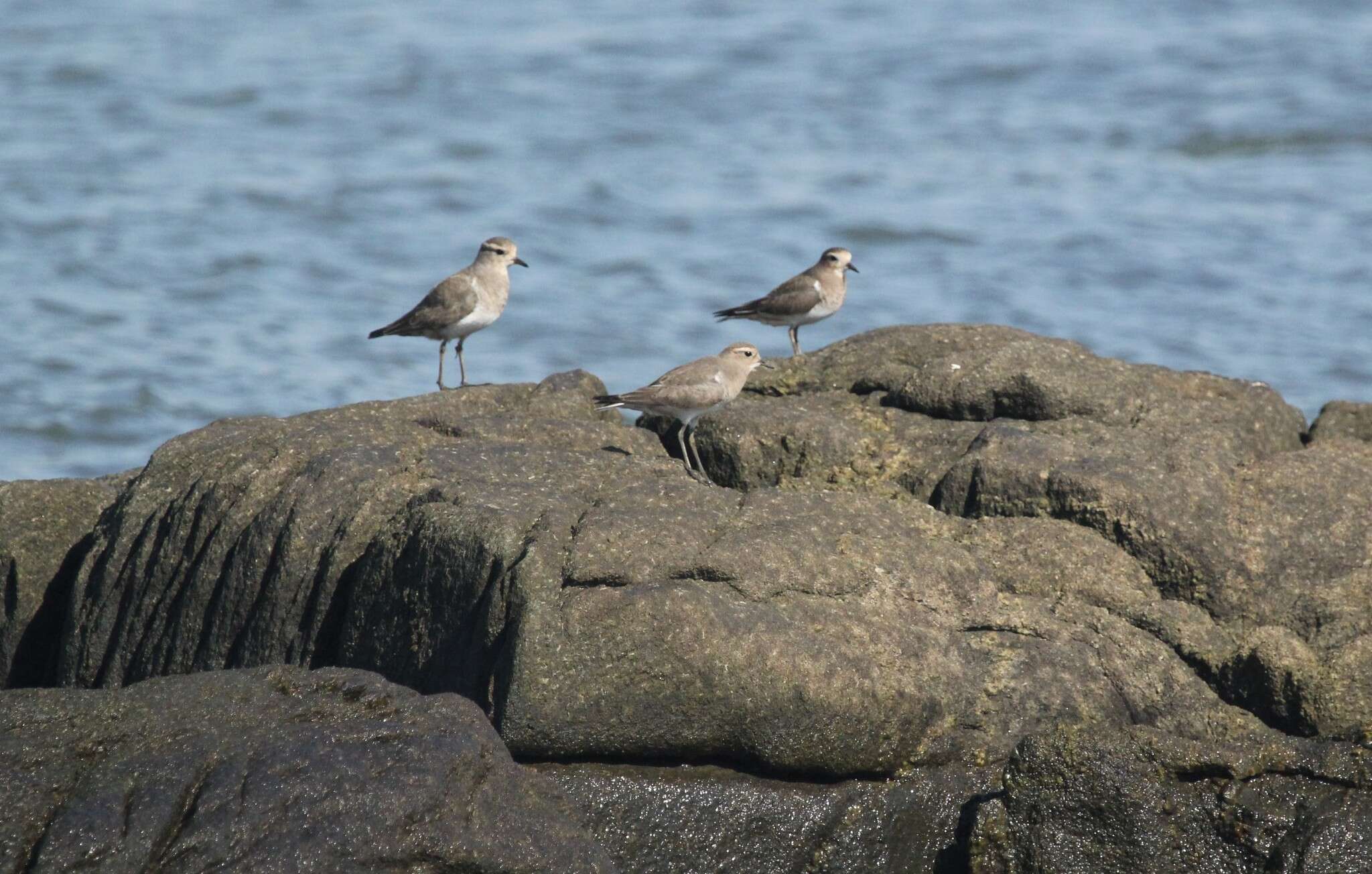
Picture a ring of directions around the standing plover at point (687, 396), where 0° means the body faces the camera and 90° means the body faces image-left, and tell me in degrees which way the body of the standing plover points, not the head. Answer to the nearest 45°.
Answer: approximately 270°

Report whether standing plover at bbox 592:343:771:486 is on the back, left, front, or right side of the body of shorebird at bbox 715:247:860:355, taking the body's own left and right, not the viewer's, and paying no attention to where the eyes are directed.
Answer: right

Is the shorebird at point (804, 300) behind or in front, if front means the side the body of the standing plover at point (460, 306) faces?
in front

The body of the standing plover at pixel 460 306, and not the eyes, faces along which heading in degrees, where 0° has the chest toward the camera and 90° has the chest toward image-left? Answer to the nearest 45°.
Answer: approximately 270°

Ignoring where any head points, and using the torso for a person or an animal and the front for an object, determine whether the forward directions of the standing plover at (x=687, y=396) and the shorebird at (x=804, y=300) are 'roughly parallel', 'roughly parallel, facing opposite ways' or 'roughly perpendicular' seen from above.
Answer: roughly parallel

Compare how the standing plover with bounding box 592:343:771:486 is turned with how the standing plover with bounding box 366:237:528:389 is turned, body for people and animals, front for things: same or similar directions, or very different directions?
same or similar directions

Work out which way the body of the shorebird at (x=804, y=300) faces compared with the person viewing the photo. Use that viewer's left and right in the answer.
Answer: facing to the right of the viewer

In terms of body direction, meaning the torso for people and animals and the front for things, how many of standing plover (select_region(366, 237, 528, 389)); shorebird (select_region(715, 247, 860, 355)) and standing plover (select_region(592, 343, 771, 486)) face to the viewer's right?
3

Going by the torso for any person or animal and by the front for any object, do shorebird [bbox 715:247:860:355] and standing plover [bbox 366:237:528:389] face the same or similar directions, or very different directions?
same or similar directions

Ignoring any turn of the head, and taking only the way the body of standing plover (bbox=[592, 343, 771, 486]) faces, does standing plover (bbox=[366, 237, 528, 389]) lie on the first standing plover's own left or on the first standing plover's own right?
on the first standing plover's own left
